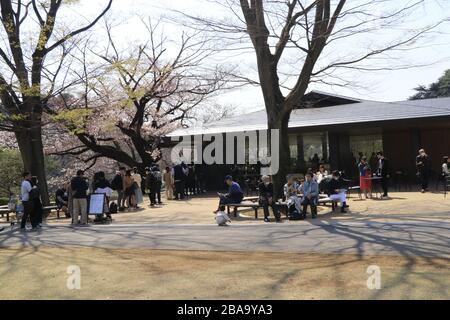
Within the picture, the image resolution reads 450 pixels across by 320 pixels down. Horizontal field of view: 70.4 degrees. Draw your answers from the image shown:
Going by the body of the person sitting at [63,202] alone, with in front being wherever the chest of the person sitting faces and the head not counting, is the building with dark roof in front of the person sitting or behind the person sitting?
in front

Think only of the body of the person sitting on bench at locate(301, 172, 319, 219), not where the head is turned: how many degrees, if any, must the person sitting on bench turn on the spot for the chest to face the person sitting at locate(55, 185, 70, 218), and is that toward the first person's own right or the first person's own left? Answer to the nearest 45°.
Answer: approximately 90° to the first person's own right

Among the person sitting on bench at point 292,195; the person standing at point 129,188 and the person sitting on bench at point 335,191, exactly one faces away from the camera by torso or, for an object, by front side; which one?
the person standing at point 129,188

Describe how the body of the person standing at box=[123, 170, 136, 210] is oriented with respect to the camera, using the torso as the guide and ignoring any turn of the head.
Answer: away from the camera

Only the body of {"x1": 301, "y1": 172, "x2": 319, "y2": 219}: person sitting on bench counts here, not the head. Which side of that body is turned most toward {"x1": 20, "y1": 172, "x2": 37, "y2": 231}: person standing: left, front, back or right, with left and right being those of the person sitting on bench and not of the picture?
right

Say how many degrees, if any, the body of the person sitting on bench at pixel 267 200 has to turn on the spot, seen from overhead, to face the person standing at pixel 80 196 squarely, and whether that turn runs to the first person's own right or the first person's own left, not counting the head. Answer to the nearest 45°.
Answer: approximately 90° to the first person's own right

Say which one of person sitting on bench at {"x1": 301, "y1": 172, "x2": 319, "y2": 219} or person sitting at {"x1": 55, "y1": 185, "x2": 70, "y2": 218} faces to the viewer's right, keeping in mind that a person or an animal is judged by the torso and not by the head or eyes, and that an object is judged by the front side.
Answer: the person sitting at {"x1": 55, "y1": 185, "x2": 70, "y2": 218}

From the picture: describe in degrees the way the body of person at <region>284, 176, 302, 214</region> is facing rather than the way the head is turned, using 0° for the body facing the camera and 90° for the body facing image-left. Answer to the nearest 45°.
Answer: approximately 0°

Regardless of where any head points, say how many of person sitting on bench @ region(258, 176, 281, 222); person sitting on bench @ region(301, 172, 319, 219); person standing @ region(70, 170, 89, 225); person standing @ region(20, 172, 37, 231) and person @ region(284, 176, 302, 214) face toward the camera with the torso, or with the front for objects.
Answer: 3
